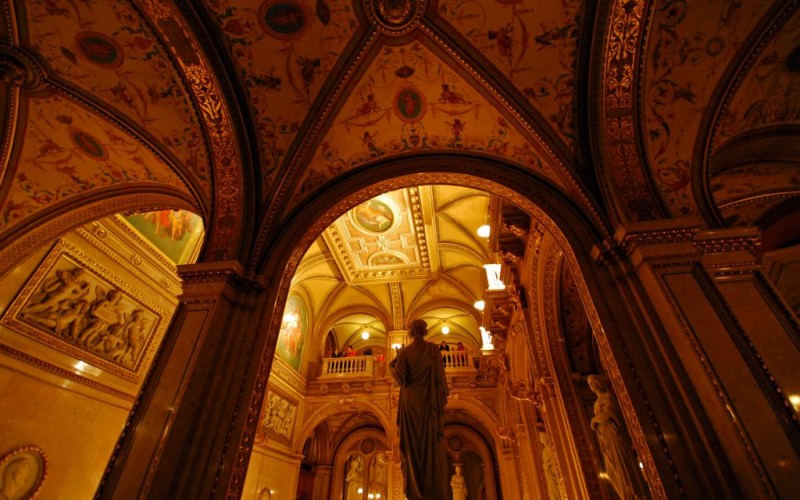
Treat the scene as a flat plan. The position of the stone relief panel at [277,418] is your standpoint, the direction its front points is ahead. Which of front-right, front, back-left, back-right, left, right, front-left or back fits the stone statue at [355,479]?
left

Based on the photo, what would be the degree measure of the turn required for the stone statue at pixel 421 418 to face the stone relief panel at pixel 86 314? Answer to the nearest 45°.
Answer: approximately 90° to its left

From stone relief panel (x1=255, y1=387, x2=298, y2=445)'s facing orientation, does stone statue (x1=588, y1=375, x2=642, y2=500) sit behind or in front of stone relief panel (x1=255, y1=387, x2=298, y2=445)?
in front

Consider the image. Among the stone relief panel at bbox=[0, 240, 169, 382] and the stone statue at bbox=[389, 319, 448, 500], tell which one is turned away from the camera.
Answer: the stone statue

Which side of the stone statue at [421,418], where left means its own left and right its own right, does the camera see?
back

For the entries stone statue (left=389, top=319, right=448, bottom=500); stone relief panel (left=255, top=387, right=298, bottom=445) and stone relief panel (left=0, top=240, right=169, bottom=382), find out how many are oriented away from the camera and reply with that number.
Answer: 1

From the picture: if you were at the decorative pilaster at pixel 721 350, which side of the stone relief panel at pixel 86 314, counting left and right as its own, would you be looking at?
front

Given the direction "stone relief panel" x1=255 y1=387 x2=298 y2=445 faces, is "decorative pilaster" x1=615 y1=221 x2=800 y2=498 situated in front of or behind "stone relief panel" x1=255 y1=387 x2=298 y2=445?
in front

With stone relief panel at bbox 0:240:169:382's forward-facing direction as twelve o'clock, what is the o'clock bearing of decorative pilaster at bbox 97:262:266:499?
The decorative pilaster is roughly at 1 o'clock from the stone relief panel.

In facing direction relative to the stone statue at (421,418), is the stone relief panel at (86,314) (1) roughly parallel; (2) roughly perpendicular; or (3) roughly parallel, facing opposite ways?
roughly perpendicular

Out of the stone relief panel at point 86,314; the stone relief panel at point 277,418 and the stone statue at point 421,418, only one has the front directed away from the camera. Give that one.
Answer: the stone statue

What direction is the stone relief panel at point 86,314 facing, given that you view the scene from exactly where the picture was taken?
facing the viewer and to the right of the viewer

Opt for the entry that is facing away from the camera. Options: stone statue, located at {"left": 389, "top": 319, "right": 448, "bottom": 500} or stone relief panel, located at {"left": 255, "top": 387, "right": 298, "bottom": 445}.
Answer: the stone statue

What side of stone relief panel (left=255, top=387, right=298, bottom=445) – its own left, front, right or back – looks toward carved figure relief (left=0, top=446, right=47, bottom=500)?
right

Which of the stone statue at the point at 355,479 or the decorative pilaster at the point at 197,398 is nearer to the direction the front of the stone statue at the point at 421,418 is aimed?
the stone statue

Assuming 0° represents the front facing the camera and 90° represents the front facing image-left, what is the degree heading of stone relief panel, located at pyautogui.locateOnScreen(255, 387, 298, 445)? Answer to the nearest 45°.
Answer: approximately 315°
